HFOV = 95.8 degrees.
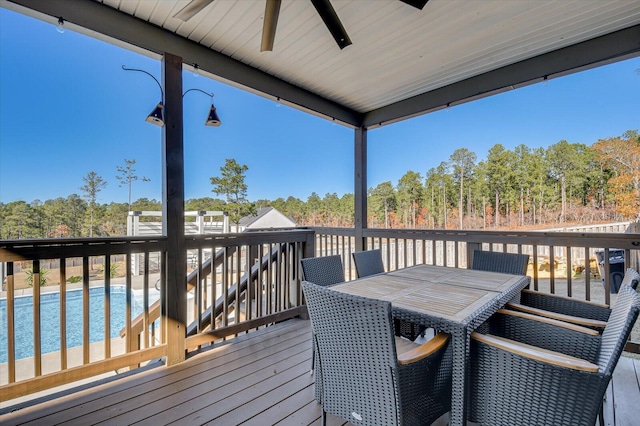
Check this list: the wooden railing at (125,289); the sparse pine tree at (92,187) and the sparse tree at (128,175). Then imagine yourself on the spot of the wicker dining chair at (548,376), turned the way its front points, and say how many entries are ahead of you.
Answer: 3

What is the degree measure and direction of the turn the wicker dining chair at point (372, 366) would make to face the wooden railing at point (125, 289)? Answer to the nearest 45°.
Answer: approximately 135° to its left

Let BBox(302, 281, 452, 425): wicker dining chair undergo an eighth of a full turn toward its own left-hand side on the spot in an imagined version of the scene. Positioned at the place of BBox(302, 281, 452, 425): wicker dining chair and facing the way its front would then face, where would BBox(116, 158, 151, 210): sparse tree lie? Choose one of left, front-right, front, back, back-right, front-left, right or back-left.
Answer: front-left

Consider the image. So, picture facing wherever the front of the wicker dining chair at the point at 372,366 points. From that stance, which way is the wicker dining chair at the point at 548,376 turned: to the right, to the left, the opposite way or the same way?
to the left

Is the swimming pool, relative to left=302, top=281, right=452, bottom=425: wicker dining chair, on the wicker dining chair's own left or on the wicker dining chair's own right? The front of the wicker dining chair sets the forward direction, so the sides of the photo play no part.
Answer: on the wicker dining chair's own left

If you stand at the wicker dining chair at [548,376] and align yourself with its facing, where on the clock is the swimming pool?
The swimming pool is roughly at 12 o'clock from the wicker dining chair.

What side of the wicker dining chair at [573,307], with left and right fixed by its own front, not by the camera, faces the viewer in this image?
left

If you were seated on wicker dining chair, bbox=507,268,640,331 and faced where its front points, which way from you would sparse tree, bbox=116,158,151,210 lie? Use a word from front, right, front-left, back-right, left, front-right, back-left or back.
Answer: front

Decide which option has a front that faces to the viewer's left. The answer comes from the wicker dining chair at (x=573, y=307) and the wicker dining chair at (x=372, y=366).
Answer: the wicker dining chair at (x=573, y=307)

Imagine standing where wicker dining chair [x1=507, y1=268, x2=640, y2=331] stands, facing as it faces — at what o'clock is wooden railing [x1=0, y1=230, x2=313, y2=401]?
The wooden railing is roughly at 11 o'clock from the wicker dining chair.

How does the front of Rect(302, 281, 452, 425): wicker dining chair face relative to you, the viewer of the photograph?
facing away from the viewer and to the right of the viewer

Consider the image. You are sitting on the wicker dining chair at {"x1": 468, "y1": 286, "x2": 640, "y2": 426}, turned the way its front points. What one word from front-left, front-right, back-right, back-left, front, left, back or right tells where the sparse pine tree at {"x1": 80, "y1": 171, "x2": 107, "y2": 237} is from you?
front

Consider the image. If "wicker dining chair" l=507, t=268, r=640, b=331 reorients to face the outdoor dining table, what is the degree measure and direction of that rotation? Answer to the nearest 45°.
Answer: approximately 45° to its left

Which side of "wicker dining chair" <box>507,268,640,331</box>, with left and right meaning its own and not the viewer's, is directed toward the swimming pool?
front

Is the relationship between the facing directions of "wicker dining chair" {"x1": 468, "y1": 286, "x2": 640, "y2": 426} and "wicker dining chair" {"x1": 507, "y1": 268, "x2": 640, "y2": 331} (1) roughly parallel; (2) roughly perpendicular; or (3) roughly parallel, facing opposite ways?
roughly parallel

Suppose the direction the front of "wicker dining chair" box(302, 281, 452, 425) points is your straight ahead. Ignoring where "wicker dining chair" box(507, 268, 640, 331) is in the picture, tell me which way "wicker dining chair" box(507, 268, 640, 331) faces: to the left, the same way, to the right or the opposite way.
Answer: to the left
